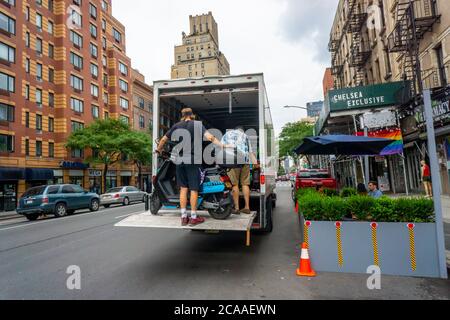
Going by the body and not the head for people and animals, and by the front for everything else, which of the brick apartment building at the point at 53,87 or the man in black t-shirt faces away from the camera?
the man in black t-shirt

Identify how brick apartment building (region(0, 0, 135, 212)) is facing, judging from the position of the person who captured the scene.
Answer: facing the viewer and to the right of the viewer

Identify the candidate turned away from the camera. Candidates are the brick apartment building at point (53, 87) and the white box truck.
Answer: the white box truck

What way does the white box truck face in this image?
away from the camera

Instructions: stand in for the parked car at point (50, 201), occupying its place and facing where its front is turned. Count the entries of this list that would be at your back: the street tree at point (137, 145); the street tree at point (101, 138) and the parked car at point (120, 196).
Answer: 0

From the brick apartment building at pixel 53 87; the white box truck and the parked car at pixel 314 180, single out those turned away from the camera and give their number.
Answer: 2

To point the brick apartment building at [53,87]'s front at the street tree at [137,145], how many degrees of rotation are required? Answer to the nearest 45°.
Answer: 0° — it already faces it

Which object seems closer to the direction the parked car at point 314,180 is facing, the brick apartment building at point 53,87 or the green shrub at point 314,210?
the brick apartment building

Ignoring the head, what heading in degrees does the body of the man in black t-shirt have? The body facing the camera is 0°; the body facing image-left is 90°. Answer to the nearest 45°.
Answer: approximately 180°

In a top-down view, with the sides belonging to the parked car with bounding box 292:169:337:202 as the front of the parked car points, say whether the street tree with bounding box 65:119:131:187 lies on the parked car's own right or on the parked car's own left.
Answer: on the parked car's own left

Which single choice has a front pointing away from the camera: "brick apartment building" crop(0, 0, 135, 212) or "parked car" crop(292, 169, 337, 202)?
the parked car

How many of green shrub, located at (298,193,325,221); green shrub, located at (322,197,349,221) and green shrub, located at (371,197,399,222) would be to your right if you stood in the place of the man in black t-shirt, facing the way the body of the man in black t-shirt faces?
3

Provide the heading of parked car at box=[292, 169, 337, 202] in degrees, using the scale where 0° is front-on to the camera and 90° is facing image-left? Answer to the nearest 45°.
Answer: approximately 180°

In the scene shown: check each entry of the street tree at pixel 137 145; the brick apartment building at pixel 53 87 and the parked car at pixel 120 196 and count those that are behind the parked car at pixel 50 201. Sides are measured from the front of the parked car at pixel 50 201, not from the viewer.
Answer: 0

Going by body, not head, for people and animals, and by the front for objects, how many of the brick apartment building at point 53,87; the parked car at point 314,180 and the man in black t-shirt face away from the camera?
2
